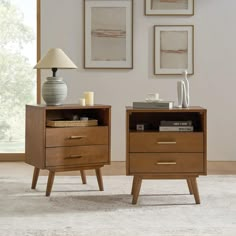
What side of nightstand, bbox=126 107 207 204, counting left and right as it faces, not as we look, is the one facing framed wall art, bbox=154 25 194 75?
back

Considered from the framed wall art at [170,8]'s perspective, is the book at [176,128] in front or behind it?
in front

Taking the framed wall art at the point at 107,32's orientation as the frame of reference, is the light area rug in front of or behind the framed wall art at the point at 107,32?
in front

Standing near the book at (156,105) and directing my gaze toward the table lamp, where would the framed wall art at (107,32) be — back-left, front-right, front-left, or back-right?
front-right

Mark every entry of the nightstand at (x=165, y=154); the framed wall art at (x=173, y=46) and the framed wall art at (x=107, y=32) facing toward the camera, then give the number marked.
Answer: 3

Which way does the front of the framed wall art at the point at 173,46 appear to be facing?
toward the camera

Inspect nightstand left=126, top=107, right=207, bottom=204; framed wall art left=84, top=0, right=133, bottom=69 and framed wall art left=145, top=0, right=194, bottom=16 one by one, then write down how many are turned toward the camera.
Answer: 3

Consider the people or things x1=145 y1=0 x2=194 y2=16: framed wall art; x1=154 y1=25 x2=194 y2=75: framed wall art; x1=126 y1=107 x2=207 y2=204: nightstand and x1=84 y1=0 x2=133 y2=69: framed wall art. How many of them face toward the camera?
4

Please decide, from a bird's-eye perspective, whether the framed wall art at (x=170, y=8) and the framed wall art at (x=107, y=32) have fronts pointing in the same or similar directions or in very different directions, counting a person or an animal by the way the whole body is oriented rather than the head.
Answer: same or similar directions

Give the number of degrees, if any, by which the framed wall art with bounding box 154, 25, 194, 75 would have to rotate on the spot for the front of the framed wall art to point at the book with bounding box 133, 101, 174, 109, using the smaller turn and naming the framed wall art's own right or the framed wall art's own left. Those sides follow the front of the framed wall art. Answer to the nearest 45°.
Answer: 0° — it already faces it

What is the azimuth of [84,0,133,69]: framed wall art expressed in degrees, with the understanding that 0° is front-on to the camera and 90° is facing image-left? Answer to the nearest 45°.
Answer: approximately 0°

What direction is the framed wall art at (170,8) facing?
toward the camera

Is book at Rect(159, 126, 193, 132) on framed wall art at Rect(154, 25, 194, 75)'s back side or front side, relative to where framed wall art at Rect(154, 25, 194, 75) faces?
on the front side

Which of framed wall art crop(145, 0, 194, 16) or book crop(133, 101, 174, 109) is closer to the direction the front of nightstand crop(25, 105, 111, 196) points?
the book

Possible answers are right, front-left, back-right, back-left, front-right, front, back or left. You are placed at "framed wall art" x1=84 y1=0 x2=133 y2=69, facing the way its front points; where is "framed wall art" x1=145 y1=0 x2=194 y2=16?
left

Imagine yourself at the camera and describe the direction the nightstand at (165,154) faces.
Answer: facing the viewer

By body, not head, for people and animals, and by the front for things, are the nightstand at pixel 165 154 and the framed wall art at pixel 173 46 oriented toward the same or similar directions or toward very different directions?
same or similar directions

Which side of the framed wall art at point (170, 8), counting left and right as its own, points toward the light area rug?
front

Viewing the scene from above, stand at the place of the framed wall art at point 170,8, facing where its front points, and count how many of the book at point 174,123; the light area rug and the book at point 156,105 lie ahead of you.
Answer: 3
